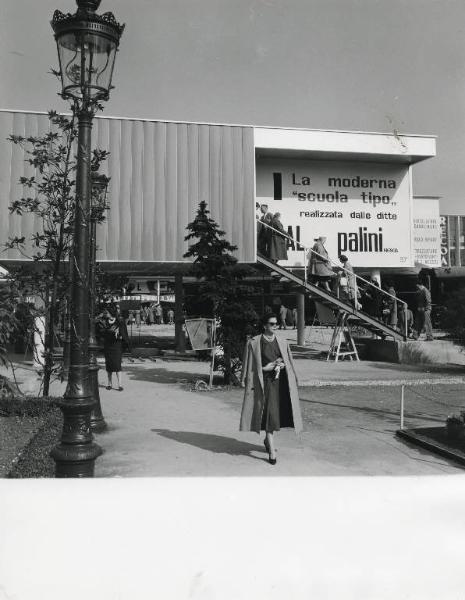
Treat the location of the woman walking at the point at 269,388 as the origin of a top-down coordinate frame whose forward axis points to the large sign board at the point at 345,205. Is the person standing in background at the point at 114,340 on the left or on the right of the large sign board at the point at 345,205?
left

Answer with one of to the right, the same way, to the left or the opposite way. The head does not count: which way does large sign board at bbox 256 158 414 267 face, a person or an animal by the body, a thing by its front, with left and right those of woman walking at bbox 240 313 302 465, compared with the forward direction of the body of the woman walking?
the same way

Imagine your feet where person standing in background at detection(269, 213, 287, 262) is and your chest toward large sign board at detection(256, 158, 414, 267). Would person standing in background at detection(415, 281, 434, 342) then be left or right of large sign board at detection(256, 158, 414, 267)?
right

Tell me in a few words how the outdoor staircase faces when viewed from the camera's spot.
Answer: facing to the right of the viewer

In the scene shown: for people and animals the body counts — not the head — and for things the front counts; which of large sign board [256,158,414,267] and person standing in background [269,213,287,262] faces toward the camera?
the large sign board

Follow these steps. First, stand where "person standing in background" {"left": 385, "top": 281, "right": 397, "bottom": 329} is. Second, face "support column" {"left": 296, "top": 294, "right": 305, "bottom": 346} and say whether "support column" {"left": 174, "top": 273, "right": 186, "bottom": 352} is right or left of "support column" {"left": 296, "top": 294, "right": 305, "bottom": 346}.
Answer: left

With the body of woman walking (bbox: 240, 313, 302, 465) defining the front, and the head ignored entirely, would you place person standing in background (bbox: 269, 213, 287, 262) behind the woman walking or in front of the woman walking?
behind

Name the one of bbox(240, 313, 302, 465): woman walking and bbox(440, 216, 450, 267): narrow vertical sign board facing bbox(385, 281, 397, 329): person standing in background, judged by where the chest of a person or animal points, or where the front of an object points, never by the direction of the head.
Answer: the narrow vertical sign board

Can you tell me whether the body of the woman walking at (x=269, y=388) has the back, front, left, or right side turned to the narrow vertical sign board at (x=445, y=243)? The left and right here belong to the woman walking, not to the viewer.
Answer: back

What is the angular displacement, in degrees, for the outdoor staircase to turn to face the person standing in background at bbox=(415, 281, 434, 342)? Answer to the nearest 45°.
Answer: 0° — it already faces them

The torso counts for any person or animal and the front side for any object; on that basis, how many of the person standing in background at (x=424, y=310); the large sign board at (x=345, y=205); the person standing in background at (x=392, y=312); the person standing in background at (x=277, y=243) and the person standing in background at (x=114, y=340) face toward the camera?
2

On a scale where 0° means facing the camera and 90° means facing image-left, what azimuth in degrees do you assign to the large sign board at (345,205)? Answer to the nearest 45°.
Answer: approximately 0°
